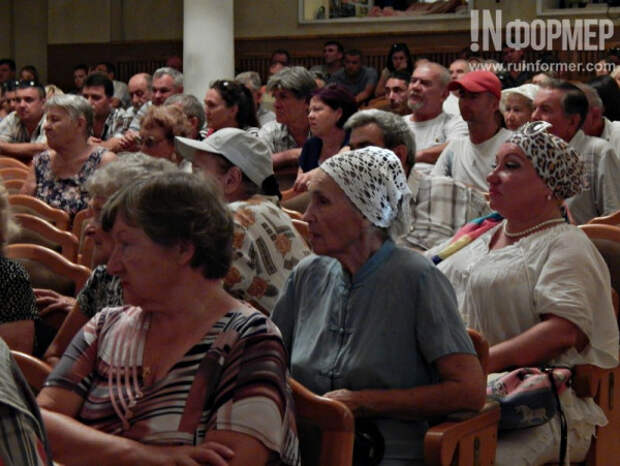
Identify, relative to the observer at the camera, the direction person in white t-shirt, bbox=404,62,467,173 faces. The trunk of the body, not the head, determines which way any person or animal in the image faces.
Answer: facing the viewer and to the left of the viewer

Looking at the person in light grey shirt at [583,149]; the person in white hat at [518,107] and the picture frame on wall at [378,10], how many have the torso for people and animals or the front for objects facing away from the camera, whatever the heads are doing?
0

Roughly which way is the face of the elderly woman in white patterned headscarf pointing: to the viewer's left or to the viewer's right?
to the viewer's left

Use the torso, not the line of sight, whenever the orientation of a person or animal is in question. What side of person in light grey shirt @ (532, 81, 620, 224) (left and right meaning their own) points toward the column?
right

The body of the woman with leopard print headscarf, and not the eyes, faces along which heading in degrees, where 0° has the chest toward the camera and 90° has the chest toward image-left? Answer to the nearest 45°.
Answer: approximately 45°

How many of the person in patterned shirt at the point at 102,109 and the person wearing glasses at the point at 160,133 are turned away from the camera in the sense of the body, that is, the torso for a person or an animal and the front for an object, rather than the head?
0

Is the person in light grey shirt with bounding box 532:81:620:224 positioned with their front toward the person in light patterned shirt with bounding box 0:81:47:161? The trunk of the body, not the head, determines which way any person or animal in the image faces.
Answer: no

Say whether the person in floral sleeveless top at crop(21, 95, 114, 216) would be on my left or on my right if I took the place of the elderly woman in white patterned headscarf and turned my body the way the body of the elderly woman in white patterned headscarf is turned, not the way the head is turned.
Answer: on my right

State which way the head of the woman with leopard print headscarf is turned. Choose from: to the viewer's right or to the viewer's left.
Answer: to the viewer's left

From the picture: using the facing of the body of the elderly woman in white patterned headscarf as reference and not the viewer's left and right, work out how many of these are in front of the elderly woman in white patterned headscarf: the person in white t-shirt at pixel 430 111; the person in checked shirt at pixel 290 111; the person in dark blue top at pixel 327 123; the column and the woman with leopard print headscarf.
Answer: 0

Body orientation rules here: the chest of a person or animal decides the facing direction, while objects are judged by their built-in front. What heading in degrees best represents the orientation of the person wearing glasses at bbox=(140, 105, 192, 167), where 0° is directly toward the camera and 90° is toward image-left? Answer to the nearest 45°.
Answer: approximately 45°

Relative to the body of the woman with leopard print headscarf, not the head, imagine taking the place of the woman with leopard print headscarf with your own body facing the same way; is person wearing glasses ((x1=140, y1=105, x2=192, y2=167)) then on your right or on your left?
on your right

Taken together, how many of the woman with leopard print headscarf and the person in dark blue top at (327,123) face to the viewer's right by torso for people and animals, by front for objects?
0

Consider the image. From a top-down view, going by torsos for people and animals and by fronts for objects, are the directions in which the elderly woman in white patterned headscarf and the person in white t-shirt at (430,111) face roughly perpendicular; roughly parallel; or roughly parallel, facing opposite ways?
roughly parallel

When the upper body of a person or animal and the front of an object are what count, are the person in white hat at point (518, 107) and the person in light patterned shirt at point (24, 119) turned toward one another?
no

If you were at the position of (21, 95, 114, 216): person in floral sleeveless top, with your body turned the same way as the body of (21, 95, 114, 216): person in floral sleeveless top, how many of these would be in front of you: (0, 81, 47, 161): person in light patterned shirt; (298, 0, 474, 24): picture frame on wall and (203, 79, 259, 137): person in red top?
0

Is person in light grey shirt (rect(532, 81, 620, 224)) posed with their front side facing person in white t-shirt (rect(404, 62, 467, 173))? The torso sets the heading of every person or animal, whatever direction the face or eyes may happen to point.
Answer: no

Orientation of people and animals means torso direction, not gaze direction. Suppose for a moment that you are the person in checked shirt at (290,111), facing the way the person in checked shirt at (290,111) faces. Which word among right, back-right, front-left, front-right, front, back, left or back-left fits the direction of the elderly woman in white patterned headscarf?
front-left

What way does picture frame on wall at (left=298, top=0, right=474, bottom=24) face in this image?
toward the camera

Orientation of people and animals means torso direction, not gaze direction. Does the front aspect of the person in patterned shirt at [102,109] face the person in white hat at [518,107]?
no

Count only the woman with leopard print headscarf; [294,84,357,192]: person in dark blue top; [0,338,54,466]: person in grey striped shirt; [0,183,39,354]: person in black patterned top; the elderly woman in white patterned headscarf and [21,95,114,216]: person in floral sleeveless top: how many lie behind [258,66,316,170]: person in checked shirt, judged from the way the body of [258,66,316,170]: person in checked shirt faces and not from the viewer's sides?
0
